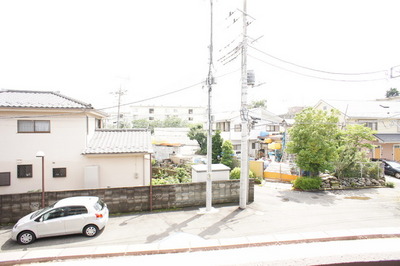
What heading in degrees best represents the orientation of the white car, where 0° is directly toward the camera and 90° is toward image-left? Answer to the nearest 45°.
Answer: approximately 90°

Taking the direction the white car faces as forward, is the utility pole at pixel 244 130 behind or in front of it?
behind

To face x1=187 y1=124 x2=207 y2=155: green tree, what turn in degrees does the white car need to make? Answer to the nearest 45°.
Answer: approximately 135° to its right

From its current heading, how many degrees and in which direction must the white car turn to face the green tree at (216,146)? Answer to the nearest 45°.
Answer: approximately 135° to its right

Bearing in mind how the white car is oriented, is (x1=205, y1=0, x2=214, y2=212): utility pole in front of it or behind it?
behind

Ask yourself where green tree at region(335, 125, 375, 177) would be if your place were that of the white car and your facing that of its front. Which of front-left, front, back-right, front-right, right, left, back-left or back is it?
back

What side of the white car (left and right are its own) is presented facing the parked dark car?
back
